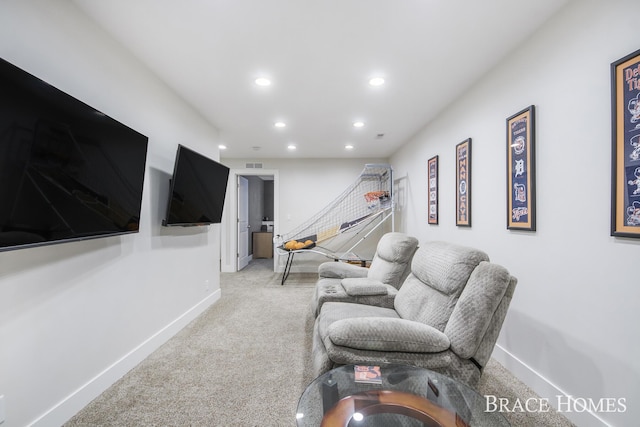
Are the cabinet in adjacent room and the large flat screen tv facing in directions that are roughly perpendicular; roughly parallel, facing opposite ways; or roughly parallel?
roughly perpendicular

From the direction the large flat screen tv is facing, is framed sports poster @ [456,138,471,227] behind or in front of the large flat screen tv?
in front

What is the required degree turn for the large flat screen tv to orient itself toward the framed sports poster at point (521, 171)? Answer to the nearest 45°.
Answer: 0° — it already faces it

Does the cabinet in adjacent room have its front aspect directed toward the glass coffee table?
yes

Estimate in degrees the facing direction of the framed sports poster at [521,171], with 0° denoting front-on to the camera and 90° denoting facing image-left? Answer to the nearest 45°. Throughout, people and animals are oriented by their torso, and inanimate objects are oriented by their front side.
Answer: approximately 45°

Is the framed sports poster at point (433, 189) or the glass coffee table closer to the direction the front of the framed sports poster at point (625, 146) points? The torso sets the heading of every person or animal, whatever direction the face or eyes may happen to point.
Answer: the glass coffee table

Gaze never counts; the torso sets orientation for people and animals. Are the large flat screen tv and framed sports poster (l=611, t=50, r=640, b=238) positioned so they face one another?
yes

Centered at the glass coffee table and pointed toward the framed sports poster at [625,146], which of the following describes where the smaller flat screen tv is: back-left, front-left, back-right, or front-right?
back-left

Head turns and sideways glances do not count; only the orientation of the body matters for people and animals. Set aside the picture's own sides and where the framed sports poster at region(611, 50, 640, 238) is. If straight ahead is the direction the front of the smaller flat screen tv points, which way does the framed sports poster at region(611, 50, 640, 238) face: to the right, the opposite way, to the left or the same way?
the opposite way

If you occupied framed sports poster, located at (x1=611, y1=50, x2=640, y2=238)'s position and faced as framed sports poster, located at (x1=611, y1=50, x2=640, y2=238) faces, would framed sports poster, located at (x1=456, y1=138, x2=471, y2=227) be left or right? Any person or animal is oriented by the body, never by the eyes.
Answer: on its right

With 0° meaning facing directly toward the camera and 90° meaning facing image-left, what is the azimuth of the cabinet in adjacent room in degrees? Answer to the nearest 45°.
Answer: approximately 0°
